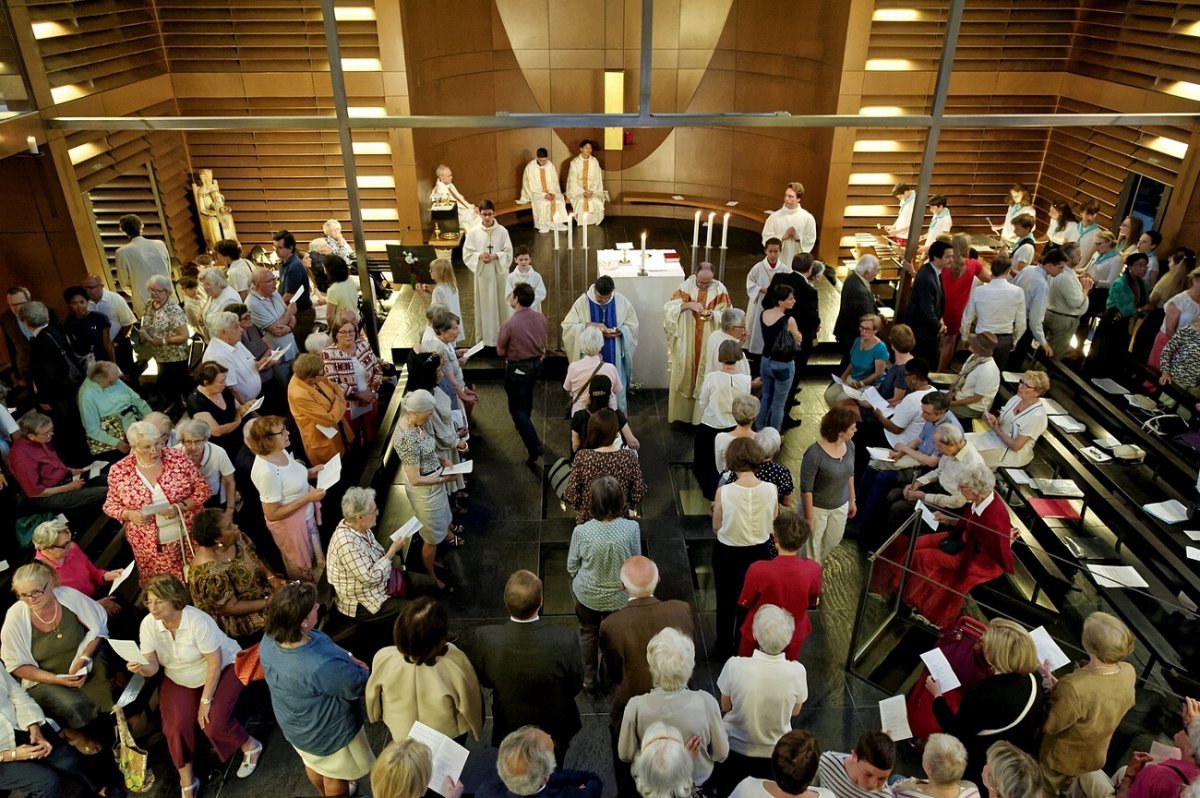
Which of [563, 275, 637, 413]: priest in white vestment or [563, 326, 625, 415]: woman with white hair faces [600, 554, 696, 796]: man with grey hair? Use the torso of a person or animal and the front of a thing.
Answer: the priest in white vestment

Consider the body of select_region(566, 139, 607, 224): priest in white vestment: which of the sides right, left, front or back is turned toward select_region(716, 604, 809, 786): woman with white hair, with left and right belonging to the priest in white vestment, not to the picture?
front

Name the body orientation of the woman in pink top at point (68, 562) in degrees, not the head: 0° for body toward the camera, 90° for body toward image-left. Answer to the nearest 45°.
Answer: approximately 315°

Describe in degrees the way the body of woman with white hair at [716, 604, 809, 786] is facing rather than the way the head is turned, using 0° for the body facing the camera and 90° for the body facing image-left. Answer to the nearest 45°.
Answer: approximately 180°

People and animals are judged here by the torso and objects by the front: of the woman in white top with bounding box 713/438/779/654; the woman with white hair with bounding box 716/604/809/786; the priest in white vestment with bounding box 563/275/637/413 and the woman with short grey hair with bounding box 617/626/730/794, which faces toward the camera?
the priest in white vestment

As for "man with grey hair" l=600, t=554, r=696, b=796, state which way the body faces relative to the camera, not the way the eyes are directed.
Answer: away from the camera

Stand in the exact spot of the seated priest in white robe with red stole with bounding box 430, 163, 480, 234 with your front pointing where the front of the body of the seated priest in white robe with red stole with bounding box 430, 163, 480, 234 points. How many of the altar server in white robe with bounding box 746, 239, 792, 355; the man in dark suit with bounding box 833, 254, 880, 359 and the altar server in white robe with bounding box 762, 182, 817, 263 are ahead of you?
3

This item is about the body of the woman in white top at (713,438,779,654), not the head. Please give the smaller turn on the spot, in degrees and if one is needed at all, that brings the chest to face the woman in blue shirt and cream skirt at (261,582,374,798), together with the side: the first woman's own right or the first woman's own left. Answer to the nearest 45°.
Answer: approximately 135° to the first woman's own left

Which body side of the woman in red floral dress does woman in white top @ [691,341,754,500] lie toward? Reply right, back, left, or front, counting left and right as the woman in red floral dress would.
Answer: left

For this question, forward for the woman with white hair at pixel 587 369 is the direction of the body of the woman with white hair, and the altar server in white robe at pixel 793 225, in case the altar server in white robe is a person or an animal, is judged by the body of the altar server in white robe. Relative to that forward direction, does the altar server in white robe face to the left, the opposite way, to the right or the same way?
the opposite way

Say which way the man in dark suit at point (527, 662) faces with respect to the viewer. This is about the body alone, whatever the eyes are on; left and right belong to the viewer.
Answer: facing away from the viewer

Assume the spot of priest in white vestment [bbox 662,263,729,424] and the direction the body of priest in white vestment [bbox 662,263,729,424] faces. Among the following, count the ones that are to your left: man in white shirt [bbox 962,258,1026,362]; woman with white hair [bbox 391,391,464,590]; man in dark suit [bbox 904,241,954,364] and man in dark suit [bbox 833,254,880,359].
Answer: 3

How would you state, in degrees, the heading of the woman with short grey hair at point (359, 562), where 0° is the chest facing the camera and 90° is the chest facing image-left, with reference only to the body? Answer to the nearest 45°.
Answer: approximately 270°

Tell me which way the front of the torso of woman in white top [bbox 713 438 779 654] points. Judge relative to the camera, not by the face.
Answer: away from the camera

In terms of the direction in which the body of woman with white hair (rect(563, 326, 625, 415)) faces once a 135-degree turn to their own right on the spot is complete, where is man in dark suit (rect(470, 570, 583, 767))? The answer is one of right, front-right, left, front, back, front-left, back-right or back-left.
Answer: front-right

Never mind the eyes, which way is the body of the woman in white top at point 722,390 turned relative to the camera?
away from the camera

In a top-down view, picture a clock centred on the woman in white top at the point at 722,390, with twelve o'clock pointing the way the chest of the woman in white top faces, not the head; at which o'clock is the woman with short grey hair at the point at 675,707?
The woman with short grey hair is roughly at 6 o'clock from the woman in white top.

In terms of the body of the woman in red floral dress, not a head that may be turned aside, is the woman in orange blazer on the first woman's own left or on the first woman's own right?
on the first woman's own left

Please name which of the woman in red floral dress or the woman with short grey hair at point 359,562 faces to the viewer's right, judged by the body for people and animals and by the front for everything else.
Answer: the woman with short grey hair

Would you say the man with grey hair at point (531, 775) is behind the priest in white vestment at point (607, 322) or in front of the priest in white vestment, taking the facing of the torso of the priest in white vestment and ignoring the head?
in front

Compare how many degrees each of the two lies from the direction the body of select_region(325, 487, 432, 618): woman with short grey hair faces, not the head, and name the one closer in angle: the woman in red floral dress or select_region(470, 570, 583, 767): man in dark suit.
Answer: the man in dark suit
